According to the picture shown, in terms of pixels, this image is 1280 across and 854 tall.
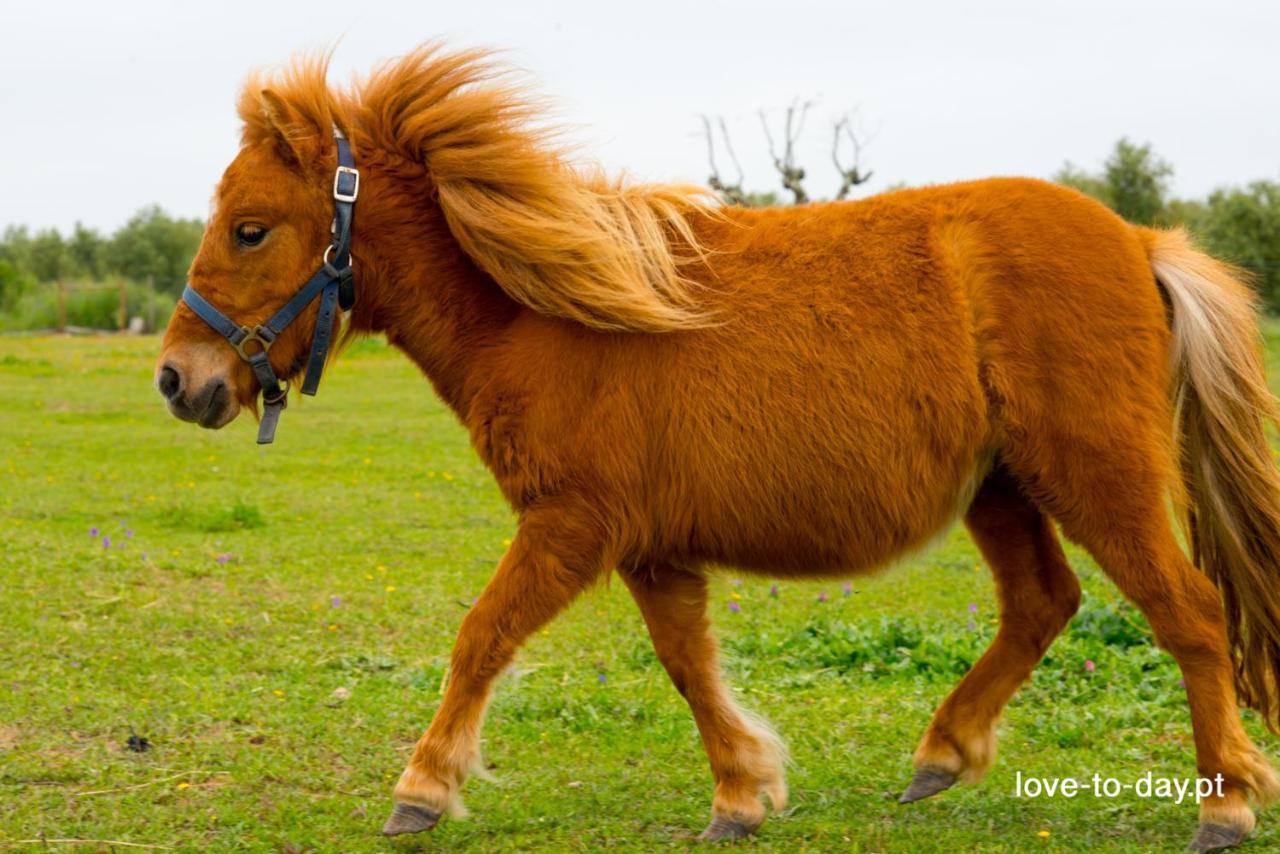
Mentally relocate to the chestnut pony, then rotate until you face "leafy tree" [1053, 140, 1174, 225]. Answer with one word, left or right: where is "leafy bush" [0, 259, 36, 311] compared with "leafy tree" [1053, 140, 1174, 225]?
left

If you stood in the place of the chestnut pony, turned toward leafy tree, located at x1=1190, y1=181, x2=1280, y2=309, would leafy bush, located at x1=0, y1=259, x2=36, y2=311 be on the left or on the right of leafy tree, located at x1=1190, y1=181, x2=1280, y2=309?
left

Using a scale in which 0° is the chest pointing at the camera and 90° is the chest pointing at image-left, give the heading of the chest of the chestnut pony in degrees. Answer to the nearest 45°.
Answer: approximately 90°

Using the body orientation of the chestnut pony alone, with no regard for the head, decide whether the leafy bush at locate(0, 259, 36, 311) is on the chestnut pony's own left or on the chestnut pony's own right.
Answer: on the chestnut pony's own right

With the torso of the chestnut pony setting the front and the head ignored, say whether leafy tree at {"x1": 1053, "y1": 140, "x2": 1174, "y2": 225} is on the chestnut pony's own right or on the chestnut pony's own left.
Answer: on the chestnut pony's own right

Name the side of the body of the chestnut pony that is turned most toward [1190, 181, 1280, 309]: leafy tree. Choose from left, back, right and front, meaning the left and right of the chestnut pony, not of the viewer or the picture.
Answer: right
